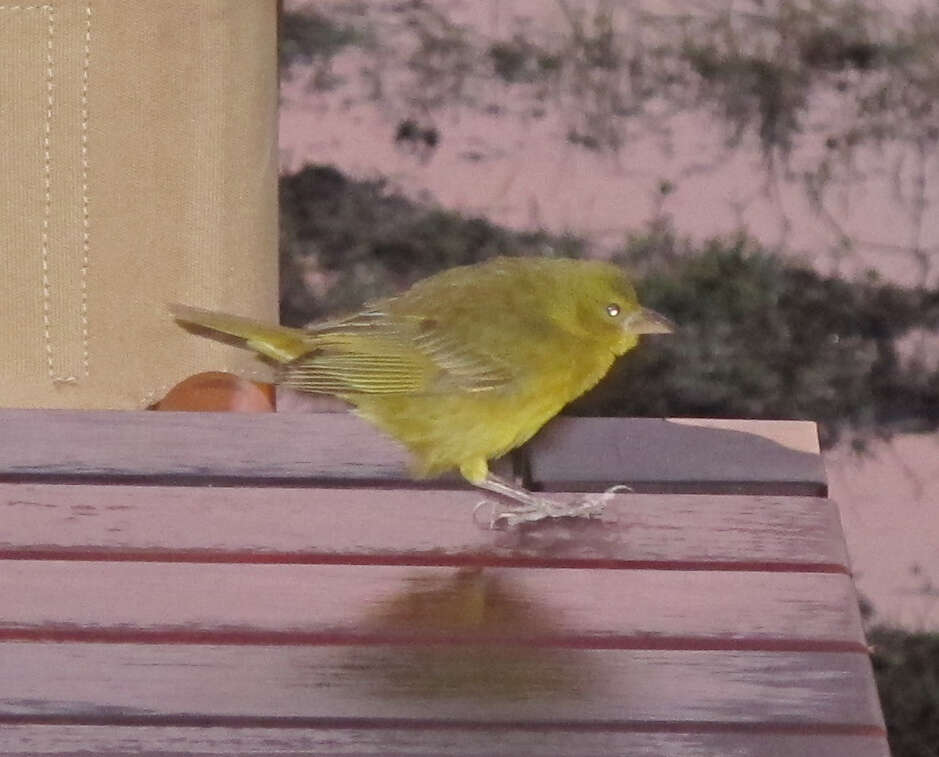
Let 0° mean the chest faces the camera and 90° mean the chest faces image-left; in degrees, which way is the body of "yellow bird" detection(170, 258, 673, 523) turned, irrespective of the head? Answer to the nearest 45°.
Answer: approximately 270°
